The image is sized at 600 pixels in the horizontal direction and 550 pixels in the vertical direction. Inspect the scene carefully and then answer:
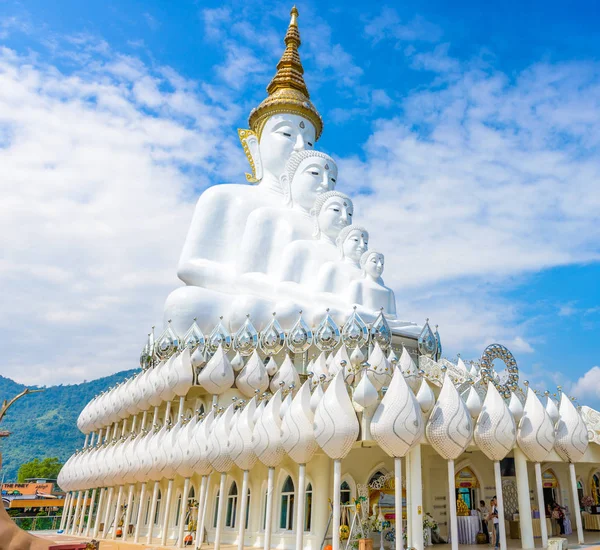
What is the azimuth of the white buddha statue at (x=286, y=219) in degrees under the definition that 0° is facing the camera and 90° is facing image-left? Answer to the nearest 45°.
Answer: approximately 315°

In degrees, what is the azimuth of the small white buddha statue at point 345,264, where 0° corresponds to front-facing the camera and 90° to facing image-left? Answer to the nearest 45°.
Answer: approximately 315°

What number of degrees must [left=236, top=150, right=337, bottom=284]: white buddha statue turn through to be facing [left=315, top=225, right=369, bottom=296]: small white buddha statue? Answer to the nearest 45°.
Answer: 0° — it already faces it

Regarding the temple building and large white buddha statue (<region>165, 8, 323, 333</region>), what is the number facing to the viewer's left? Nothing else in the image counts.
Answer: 0

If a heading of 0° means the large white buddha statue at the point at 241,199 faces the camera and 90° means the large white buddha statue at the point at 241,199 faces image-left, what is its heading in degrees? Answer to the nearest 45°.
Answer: approximately 315°

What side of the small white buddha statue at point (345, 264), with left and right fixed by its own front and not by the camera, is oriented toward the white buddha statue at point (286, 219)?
back
